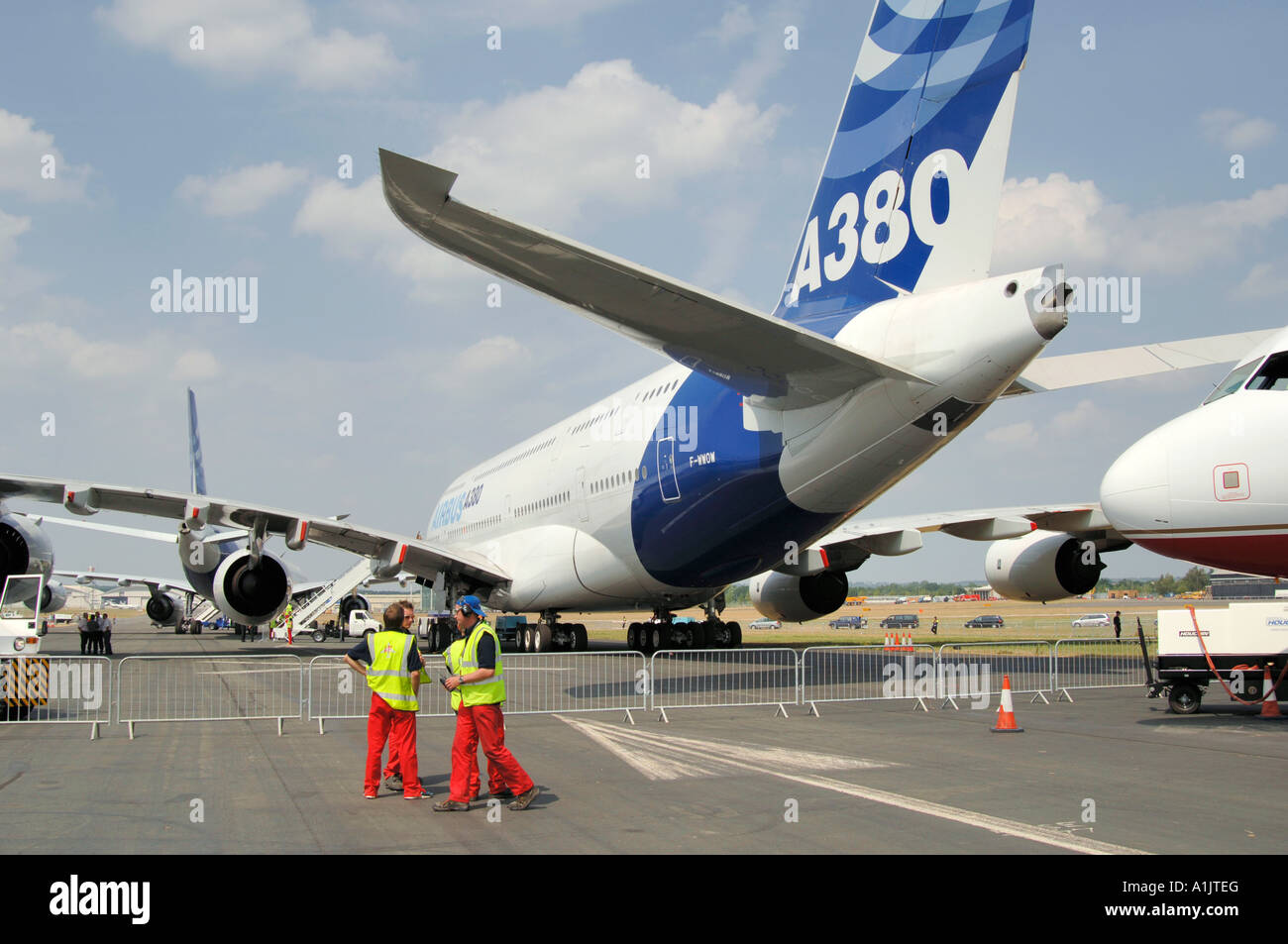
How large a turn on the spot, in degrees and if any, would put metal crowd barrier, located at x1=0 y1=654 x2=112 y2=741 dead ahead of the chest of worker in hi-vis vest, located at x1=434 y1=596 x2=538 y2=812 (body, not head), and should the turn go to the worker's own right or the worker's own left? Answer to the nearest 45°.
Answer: approximately 45° to the worker's own right

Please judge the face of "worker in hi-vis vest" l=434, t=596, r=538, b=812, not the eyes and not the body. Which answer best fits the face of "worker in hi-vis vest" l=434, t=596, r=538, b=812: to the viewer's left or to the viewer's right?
to the viewer's left

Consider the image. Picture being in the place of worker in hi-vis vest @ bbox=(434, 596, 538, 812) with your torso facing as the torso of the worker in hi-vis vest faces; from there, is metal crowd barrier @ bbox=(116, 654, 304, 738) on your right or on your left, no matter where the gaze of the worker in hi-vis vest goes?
on your right

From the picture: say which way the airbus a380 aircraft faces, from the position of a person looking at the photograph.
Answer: facing away from the viewer and to the left of the viewer

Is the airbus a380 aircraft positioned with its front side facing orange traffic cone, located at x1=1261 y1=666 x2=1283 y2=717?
no

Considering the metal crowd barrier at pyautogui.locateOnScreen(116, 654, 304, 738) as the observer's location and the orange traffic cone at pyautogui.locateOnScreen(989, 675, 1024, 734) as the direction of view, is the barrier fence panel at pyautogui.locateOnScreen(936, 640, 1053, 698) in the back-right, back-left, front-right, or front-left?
front-left

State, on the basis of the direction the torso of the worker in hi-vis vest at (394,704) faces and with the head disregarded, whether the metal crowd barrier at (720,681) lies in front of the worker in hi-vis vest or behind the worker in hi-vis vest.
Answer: in front

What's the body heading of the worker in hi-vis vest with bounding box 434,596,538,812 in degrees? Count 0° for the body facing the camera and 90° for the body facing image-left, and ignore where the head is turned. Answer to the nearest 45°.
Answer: approximately 90°
